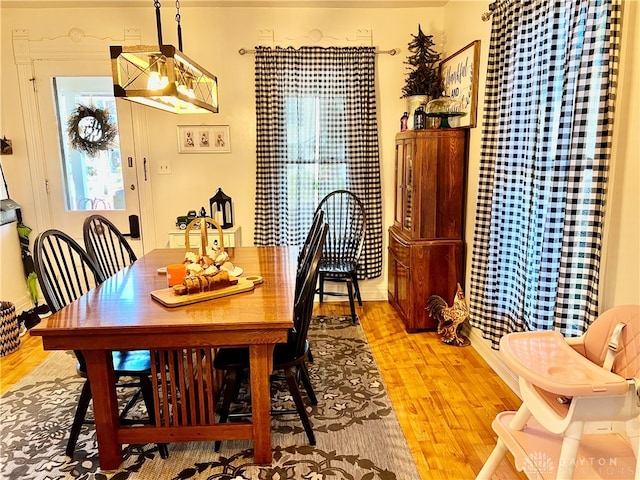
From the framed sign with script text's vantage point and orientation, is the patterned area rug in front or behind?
in front

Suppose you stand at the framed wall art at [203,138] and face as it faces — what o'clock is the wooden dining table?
The wooden dining table is roughly at 12 o'clock from the framed wall art.

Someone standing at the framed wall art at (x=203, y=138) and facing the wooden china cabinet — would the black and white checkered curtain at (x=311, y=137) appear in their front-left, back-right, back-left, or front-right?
front-left

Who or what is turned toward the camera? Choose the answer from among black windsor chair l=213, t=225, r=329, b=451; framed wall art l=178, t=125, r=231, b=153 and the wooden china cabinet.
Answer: the framed wall art

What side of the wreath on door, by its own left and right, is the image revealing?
front

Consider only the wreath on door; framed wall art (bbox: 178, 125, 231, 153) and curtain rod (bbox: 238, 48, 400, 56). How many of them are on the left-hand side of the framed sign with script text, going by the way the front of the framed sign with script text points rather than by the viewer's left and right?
0

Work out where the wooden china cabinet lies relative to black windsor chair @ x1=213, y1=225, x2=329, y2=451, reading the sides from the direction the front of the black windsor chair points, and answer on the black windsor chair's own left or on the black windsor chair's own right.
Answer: on the black windsor chair's own right

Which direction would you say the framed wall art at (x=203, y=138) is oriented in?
toward the camera

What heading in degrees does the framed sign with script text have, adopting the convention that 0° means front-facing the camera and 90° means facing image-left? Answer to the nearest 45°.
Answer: approximately 45°

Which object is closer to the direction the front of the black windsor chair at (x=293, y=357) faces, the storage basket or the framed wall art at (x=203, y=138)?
the storage basket

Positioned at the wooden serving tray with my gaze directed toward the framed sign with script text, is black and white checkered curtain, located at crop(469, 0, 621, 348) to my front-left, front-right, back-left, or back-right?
front-right

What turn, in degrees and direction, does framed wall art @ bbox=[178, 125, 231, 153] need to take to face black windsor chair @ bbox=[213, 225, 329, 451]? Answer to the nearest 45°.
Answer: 0° — it already faces it

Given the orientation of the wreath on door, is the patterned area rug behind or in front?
in front

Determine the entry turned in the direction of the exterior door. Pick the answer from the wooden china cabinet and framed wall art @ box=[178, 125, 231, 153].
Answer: the wooden china cabinet

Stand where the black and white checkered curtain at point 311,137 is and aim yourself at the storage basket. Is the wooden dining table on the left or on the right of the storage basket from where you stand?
left

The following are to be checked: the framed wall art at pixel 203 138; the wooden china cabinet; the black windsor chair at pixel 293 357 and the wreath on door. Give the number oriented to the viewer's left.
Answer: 2

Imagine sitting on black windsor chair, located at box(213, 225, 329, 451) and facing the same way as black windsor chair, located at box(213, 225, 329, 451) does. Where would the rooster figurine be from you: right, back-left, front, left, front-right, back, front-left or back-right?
back-right

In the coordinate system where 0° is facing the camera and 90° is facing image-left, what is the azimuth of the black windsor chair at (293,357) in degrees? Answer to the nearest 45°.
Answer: approximately 90°

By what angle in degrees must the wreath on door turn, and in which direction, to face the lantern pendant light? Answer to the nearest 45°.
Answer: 0° — it already faces it
